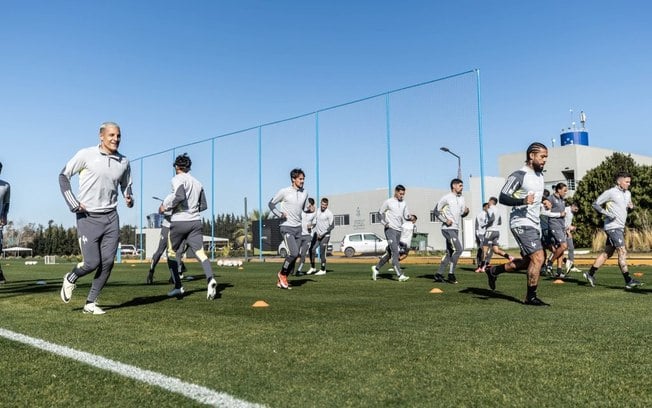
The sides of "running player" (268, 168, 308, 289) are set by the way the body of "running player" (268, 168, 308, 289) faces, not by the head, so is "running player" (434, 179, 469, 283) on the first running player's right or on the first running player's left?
on the first running player's left

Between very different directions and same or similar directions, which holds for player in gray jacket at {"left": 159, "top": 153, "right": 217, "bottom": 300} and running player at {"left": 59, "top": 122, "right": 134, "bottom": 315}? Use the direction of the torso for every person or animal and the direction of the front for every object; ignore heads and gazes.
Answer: very different directions

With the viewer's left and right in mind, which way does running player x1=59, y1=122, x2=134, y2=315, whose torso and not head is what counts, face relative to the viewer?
facing the viewer and to the right of the viewer

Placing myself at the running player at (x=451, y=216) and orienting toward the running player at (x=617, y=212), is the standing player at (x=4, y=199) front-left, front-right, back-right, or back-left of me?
back-right

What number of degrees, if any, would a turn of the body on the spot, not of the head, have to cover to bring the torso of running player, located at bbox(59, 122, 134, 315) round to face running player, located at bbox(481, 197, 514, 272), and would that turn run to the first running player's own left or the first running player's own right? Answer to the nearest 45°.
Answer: approximately 90° to the first running player's own left

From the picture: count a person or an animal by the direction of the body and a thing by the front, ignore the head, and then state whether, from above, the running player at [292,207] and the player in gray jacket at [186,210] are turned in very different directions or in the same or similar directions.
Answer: very different directions

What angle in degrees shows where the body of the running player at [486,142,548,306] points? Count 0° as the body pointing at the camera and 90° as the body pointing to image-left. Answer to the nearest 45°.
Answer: approximately 315°

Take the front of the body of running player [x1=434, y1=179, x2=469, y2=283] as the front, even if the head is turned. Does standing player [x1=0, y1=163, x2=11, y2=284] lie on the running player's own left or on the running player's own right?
on the running player's own right

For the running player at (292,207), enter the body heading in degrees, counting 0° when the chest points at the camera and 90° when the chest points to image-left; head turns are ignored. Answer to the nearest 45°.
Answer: approximately 315°

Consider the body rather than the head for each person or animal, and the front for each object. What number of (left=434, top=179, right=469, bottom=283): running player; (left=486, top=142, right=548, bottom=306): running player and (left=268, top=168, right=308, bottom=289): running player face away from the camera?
0

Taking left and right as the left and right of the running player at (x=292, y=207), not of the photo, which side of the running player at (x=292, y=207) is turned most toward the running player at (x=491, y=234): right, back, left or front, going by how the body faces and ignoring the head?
left

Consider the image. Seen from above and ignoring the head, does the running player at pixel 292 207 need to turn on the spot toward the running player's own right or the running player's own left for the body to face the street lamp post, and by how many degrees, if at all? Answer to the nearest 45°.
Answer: approximately 90° to the running player's own left

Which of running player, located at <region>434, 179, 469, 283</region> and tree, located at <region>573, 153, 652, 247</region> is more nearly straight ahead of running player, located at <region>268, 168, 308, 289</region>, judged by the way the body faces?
the running player
